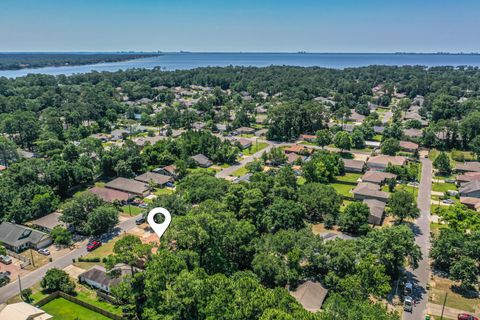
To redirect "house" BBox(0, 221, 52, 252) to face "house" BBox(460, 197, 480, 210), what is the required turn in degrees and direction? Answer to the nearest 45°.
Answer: approximately 45° to its left

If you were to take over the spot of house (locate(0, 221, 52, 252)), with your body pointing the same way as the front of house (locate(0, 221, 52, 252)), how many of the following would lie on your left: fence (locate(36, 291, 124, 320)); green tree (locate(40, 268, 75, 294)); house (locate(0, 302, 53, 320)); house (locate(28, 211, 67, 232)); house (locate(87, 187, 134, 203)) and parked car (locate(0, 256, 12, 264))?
2

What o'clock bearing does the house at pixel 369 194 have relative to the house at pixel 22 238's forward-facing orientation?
the house at pixel 369 194 is roughly at 11 o'clock from the house at pixel 22 238.

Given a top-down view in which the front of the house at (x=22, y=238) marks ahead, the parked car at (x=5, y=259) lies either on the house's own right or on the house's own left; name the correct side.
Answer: on the house's own right

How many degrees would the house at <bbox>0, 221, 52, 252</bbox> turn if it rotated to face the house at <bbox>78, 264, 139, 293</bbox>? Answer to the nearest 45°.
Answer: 0° — it already faces it

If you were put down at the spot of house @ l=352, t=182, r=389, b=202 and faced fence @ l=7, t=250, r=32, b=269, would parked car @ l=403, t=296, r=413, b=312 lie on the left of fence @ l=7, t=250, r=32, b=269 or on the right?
left

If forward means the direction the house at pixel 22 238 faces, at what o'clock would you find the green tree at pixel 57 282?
The green tree is roughly at 1 o'clock from the house.

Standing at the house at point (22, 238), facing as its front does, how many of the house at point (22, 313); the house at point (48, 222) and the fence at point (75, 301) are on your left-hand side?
1

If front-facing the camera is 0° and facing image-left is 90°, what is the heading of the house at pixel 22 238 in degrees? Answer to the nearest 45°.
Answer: approximately 315°

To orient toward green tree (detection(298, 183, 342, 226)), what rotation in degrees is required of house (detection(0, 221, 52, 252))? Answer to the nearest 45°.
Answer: approximately 45° to its left

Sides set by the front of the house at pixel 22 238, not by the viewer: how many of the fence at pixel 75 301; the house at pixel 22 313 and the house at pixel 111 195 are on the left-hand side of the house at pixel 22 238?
1

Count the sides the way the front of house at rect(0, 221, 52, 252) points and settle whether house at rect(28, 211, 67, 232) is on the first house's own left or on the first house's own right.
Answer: on the first house's own left

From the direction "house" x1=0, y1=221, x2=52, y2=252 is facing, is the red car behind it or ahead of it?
ahead

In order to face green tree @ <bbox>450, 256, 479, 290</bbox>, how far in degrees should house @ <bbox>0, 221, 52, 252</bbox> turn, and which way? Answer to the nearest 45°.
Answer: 0° — it already faces it
